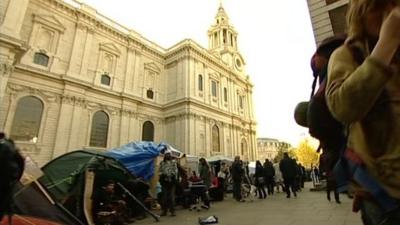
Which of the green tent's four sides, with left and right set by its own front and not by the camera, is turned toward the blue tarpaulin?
left

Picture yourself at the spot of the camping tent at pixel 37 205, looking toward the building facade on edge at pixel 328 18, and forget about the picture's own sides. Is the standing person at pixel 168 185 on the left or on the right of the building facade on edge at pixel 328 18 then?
left

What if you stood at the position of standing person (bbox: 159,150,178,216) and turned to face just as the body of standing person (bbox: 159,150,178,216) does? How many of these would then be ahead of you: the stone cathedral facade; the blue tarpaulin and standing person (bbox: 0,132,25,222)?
1

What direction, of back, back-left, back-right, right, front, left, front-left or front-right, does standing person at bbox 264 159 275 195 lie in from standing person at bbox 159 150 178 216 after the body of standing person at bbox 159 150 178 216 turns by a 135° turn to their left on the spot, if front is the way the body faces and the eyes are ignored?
front

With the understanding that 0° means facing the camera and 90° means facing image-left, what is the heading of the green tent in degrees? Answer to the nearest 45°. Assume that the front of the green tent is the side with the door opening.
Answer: approximately 315°

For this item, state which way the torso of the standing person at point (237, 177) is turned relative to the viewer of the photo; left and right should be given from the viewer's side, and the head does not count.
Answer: facing away from the viewer

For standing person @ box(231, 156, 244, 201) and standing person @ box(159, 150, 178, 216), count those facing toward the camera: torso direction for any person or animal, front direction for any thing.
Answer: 1

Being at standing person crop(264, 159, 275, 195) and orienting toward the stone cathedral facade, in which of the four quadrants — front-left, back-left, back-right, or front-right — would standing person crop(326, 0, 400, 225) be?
back-left

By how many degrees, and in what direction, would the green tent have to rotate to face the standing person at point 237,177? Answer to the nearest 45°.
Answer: approximately 45° to its left

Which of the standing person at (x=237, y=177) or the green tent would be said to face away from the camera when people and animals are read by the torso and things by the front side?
the standing person
